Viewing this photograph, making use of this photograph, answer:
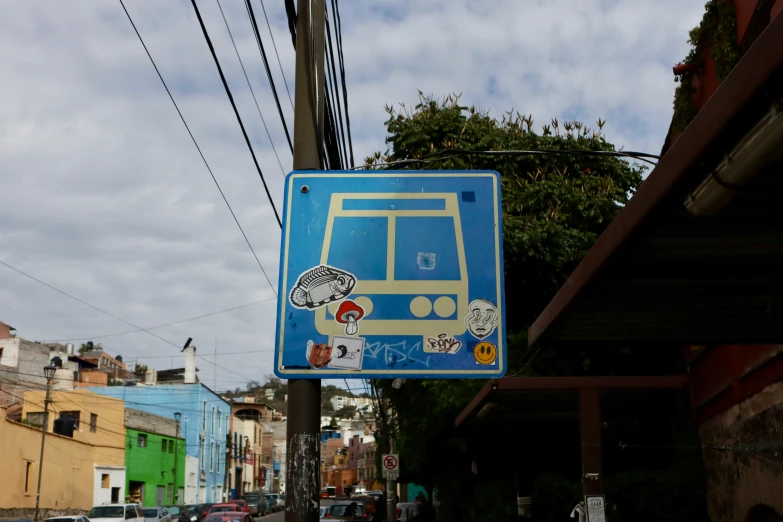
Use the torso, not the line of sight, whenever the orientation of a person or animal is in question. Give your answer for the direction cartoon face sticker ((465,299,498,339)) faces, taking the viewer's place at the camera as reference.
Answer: facing the viewer

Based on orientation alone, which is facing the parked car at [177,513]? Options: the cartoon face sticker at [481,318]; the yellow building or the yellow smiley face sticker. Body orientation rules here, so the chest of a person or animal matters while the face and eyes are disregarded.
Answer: the yellow building

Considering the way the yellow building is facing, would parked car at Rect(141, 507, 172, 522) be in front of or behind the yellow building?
in front

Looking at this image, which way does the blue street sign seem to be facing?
toward the camera

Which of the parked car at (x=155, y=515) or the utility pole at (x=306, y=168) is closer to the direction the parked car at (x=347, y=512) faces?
the parked car

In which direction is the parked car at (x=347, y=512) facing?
away from the camera

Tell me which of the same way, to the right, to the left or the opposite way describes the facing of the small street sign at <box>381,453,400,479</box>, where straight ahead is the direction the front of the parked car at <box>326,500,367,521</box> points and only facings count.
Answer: the opposite way

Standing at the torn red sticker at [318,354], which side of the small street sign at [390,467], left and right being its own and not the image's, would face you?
front

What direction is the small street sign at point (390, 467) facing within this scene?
toward the camera
